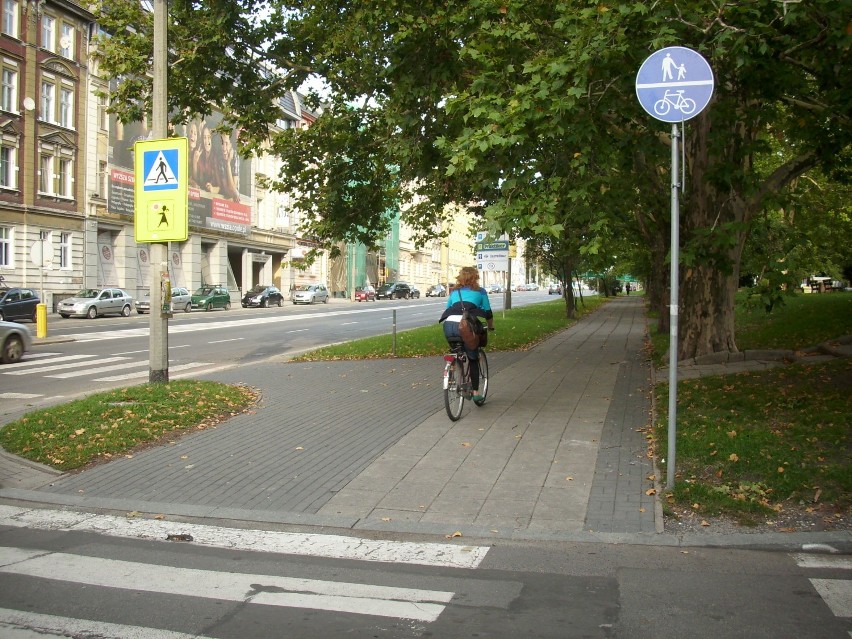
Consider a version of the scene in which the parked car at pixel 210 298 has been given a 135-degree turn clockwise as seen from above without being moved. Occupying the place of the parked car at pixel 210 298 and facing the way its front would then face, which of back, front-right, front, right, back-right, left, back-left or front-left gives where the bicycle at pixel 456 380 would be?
back

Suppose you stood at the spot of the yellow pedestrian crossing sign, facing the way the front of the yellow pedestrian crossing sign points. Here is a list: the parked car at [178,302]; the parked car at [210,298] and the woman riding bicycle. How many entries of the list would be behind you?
2

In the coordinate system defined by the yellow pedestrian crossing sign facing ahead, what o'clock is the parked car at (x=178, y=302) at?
The parked car is roughly at 6 o'clock from the yellow pedestrian crossing sign.

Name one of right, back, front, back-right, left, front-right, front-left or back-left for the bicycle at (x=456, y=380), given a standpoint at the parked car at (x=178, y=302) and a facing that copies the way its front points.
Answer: front-left

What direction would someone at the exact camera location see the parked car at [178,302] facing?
facing the viewer and to the left of the viewer

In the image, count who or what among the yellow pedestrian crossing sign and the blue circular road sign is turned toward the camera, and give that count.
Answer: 2

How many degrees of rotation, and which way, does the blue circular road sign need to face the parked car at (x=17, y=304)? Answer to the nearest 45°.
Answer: approximately 135° to its right

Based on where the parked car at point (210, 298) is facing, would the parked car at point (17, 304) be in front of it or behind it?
in front

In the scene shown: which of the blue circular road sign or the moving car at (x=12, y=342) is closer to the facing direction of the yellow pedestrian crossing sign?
the blue circular road sign

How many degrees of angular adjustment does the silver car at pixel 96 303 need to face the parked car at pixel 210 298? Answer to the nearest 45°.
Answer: approximately 180°

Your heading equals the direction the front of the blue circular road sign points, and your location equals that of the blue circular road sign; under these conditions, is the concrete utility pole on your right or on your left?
on your right

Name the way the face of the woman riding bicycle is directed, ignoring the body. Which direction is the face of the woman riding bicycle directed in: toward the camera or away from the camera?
away from the camera

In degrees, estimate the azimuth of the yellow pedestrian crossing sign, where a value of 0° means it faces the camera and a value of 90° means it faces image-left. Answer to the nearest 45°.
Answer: approximately 0°
